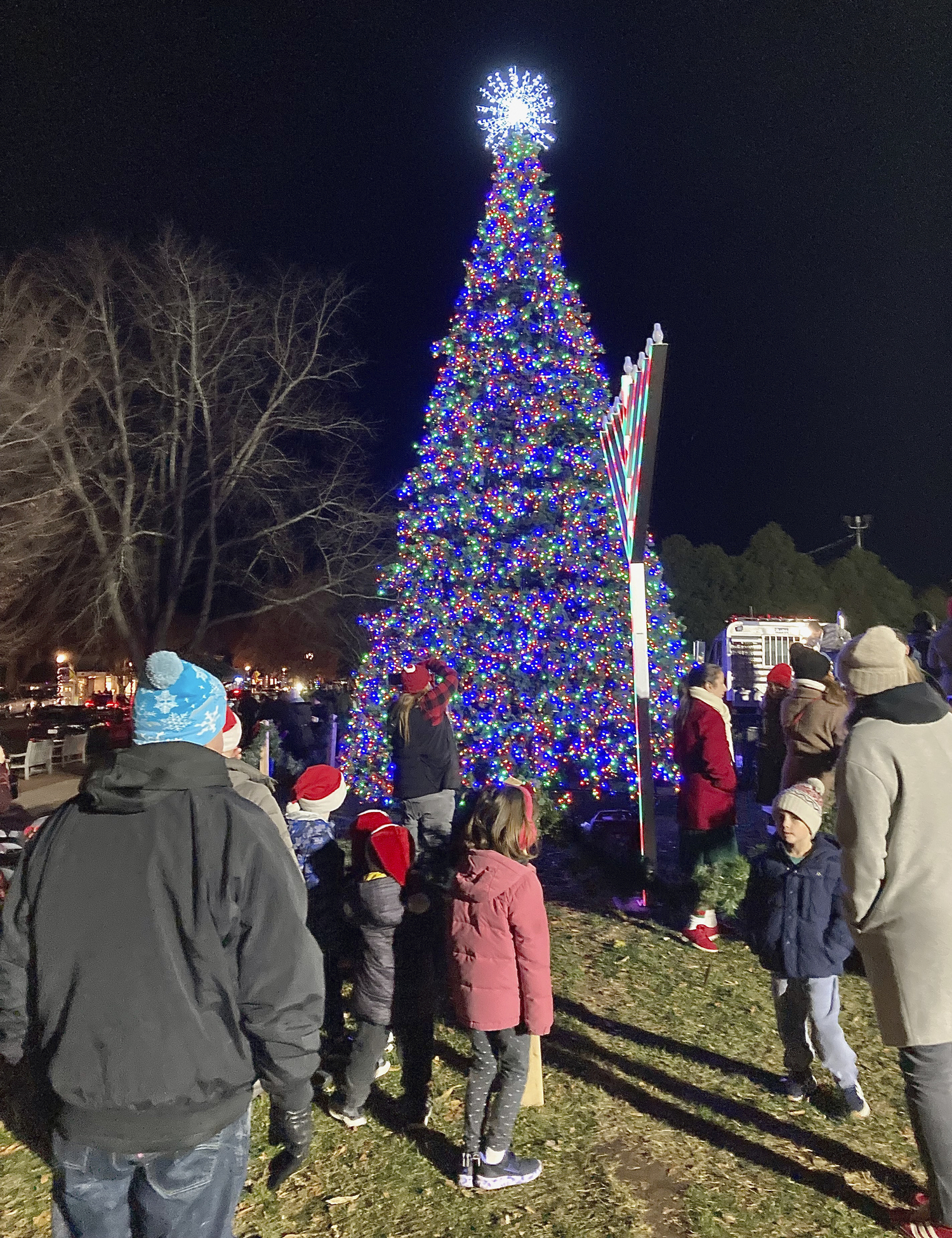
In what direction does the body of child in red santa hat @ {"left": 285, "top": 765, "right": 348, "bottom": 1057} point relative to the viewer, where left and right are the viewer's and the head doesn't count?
facing away from the viewer and to the right of the viewer

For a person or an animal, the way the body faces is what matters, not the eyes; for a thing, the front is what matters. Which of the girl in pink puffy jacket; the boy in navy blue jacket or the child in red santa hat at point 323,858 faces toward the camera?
the boy in navy blue jacket

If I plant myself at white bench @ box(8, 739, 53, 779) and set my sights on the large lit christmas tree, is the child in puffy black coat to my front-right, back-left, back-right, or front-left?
front-right

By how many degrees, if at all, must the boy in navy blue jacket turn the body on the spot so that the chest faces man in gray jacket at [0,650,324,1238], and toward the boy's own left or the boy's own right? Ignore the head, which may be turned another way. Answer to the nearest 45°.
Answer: approximately 45° to the boy's own right

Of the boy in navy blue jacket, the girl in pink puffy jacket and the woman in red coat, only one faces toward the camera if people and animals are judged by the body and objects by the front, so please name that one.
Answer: the boy in navy blue jacket

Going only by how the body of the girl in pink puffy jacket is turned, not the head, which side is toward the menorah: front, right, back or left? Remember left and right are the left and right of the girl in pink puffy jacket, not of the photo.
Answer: front

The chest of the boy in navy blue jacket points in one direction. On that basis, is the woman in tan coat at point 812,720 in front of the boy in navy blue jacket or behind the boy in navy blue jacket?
behind

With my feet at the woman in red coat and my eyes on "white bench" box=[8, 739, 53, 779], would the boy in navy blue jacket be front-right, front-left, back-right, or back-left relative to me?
back-left

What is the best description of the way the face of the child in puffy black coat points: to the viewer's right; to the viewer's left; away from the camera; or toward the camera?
away from the camera

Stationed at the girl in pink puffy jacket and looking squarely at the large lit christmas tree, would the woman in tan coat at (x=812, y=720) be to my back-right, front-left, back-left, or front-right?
front-right

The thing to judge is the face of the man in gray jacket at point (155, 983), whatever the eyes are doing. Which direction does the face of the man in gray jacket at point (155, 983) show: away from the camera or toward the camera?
away from the camera

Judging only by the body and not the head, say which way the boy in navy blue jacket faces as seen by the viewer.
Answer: toward the camera

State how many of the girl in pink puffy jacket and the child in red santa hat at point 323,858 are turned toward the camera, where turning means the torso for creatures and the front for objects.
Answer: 0
